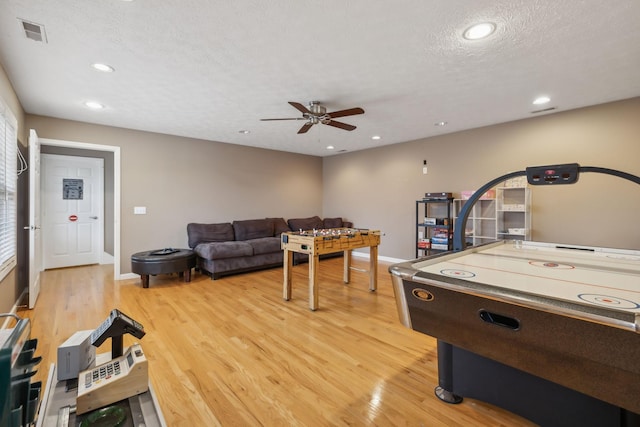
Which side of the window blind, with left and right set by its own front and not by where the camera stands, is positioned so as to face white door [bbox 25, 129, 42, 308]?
left

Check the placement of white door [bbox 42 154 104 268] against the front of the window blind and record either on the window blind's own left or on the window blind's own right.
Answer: on the window blind's own left

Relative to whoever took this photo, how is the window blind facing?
facing to the right of the viewer

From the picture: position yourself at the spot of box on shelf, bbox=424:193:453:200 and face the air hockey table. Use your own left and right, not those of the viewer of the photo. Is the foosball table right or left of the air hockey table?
right
